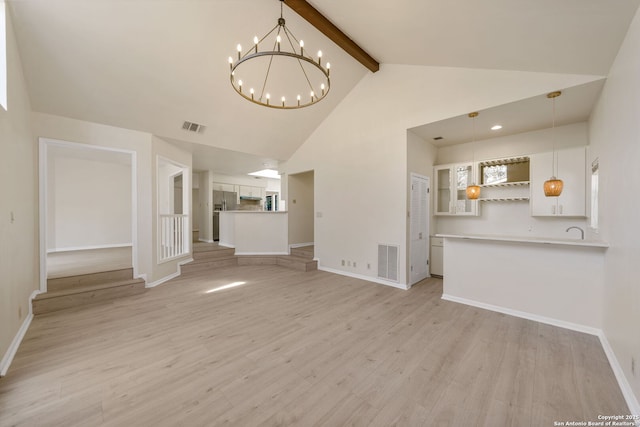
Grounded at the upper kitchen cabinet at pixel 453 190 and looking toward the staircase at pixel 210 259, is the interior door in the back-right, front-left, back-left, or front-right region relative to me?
front-left

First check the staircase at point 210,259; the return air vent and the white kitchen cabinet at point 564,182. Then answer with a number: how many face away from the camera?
0

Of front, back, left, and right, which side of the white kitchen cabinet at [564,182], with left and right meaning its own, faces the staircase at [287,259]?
right

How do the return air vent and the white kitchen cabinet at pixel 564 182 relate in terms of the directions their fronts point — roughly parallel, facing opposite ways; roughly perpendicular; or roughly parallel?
roughly parallel

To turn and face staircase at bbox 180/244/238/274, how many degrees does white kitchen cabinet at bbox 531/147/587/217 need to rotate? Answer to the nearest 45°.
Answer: approximately 45° to its right

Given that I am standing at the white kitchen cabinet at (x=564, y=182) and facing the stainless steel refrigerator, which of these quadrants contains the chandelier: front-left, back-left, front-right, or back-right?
front-left

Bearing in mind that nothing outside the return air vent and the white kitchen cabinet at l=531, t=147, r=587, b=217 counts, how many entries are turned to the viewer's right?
0

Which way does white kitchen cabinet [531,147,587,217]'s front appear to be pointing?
toward the camera

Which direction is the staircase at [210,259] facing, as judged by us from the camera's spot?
facing the viewer and to the right of the viewer
